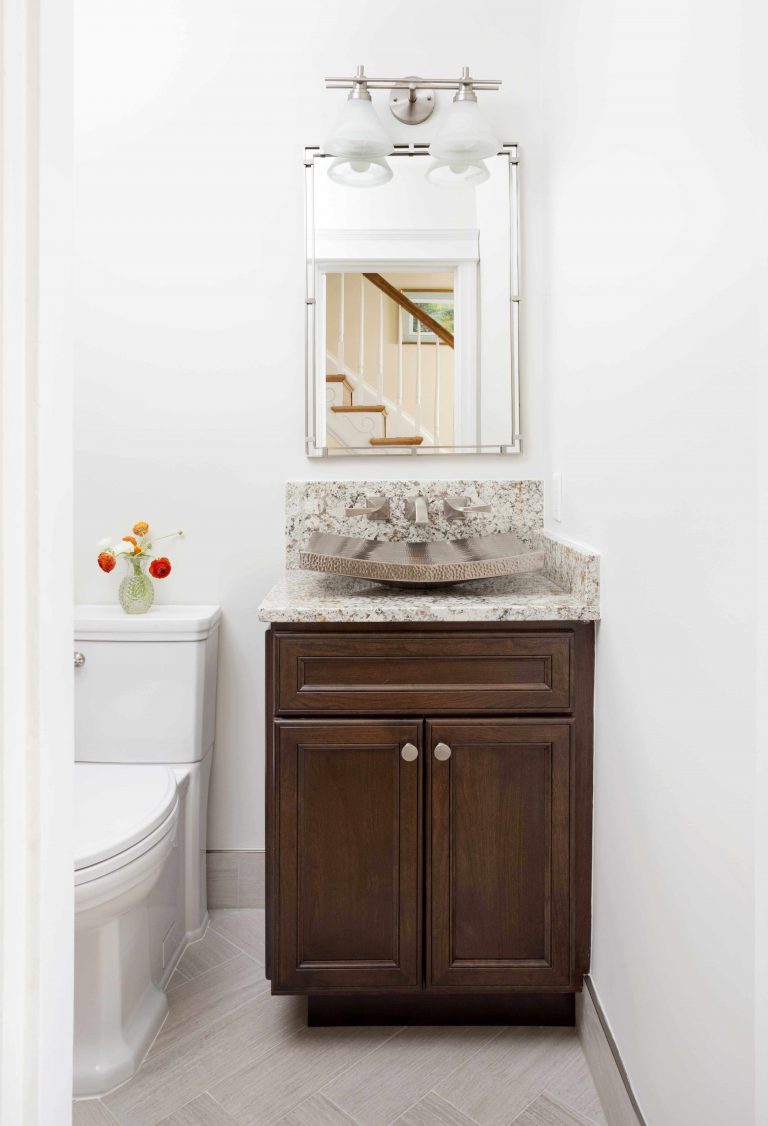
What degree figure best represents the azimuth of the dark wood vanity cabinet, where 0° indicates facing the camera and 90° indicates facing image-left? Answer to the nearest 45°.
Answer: approximately 0°

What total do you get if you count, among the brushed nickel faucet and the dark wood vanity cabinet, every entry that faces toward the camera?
2
